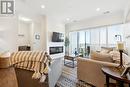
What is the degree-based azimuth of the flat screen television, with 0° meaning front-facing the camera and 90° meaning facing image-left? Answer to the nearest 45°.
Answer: approximately 315°

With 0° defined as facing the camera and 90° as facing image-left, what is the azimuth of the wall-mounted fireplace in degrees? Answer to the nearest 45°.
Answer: approximately 315°
